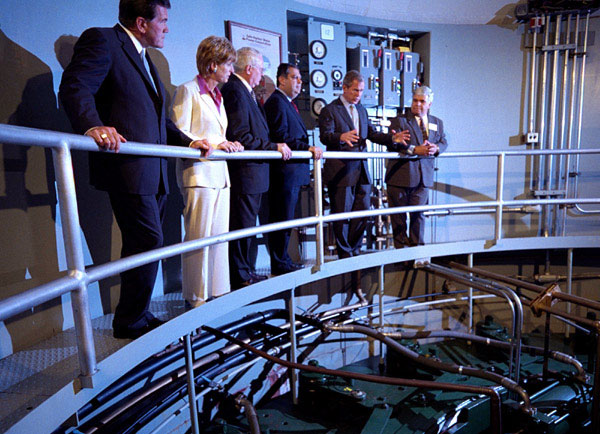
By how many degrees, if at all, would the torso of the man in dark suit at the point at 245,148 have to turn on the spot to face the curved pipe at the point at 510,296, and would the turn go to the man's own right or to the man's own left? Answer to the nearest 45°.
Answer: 0° — they already face it

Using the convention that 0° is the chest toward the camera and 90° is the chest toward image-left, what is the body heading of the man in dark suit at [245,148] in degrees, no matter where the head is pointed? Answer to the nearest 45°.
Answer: approximately 270°

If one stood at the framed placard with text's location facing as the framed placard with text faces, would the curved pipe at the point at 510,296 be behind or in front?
in front

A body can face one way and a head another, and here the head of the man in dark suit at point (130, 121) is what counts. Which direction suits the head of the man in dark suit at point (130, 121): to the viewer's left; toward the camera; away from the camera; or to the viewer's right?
to the viewer's right

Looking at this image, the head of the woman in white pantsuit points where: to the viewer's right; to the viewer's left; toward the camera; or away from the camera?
to the viewer's right

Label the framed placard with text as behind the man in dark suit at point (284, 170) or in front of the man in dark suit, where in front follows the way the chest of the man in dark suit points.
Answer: behind

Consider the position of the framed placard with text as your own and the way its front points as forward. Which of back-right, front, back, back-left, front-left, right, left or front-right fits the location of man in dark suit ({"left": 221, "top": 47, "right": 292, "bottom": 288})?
front-right

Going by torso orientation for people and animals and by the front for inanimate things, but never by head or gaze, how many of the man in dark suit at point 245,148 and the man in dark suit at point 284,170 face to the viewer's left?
0

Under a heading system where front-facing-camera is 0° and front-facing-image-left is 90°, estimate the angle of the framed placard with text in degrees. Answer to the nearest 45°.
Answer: approximately 315°

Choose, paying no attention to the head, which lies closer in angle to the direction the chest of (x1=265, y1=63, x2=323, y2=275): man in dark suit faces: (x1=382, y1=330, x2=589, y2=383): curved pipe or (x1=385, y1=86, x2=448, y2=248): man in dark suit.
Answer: the curved pipe

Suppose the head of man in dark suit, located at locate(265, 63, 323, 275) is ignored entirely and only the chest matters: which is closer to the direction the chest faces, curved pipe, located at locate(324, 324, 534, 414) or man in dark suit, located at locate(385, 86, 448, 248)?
the curved pipe
